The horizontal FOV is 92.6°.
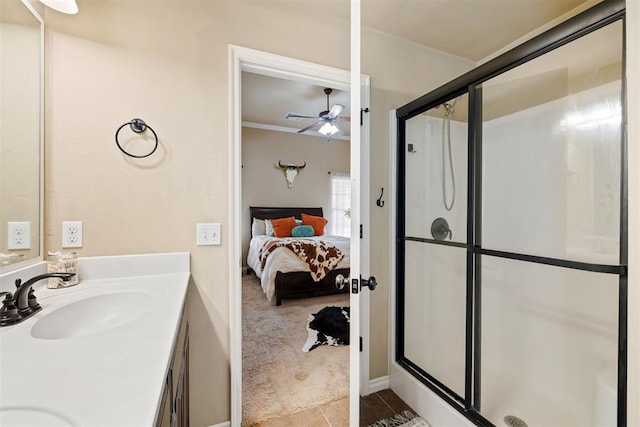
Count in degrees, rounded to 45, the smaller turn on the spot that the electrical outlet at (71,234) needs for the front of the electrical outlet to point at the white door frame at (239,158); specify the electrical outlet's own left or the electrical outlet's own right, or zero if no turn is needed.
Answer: approximately 90° to the electrical outlet's own left

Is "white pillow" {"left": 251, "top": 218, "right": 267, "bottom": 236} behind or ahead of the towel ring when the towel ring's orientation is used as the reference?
behind

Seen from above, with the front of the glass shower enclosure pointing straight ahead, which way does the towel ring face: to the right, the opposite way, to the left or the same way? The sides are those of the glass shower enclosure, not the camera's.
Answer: to the left

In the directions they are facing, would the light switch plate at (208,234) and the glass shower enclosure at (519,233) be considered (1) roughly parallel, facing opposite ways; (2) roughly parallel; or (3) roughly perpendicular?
roughly perpendicular

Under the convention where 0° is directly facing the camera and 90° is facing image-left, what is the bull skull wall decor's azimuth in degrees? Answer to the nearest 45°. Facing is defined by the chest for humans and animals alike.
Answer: approximately 0°

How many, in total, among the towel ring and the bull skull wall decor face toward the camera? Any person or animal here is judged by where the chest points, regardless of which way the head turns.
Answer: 2

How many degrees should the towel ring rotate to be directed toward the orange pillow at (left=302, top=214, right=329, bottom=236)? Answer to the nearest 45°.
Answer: approximately 135° to its left
